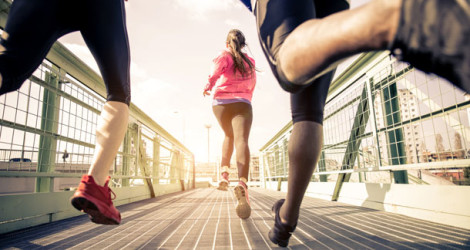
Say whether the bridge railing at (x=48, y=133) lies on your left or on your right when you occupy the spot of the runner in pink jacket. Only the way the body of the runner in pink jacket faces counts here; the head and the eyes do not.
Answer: on your left

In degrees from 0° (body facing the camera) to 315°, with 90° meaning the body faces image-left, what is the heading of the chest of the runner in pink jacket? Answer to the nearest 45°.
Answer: approximately 180°
